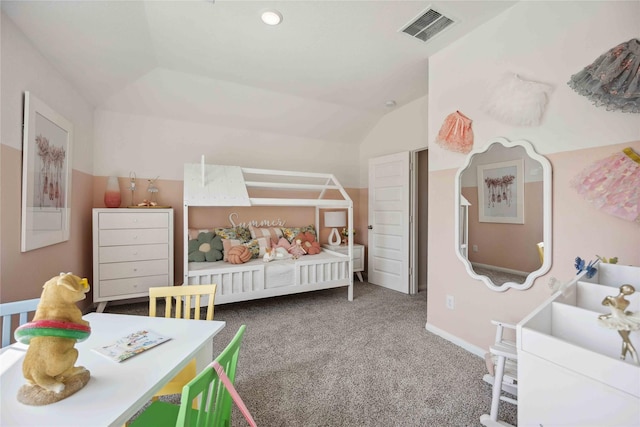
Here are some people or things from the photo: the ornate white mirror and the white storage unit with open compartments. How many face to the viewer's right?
0

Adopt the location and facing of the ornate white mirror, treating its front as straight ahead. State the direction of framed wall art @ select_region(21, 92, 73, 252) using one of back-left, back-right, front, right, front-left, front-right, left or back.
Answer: front

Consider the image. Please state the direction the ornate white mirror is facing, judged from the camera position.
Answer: facing the viewer and to the left of the viewer

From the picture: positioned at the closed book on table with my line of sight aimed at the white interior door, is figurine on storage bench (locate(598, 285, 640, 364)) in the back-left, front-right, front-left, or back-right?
front-right

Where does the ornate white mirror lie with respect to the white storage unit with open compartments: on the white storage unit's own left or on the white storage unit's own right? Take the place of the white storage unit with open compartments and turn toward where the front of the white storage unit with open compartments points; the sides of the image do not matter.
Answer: on the white storage unit's own right

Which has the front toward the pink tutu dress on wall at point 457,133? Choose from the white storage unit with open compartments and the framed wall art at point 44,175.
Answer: the framed wall art

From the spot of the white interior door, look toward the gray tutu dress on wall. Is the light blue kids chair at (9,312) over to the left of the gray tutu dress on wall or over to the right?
right

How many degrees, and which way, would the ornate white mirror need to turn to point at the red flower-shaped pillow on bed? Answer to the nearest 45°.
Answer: approximately 45° to its right

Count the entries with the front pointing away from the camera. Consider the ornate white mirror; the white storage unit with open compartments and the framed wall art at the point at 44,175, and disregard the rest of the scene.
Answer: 0

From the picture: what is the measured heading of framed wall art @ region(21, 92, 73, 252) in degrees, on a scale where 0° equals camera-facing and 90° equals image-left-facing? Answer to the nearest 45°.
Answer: approximately 315°

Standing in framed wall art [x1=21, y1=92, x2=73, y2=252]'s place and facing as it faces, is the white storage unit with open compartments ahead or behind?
ahead

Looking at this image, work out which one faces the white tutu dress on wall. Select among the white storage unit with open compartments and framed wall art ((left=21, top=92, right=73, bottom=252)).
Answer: the framed wall art

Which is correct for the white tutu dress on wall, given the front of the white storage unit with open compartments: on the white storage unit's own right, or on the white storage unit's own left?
on the white storage unit's own right

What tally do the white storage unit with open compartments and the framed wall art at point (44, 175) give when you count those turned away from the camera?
0

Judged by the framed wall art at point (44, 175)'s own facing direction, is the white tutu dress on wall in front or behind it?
in front

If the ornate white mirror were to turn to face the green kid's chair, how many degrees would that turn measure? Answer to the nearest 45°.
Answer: approximately 45° to its left

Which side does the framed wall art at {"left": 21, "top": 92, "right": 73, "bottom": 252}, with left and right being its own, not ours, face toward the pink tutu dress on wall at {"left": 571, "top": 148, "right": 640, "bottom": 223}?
front
